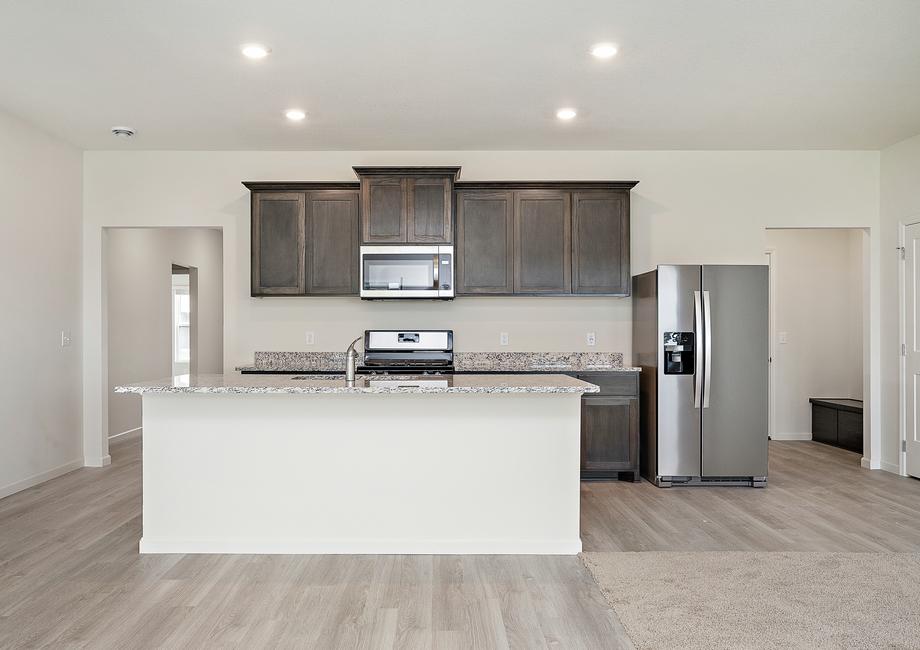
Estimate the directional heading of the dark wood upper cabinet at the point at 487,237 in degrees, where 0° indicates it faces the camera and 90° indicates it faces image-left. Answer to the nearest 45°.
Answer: approximately 0°

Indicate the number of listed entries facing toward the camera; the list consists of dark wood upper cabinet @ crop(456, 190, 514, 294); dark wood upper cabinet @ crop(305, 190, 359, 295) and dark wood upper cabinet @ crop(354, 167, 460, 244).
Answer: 3

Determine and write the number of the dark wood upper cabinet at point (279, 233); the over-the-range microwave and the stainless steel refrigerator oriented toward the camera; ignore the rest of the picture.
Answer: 3

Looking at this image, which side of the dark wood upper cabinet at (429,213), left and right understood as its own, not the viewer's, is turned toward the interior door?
left

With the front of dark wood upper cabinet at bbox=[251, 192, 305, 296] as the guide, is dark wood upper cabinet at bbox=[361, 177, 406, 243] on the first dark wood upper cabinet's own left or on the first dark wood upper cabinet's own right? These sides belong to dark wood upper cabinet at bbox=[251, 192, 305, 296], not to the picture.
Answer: on the first dark wood upper cabinet's own left

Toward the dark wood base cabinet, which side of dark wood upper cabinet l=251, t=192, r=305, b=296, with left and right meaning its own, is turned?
left
